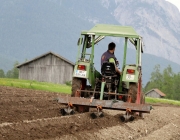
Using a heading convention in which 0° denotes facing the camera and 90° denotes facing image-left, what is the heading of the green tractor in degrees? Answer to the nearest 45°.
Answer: approximately 180°
